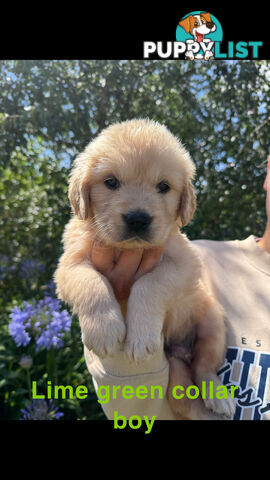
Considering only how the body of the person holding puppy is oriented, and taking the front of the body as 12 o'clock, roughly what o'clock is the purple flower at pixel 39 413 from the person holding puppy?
The purple flower is roughly at 4 o'clock from the person holding puppy.

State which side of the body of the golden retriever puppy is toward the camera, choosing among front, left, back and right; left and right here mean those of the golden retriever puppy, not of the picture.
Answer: front

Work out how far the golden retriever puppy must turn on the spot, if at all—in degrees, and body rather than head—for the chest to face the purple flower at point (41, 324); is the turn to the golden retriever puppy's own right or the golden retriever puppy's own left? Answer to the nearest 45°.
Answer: approximately 135° to the golden retriever puppy's own right

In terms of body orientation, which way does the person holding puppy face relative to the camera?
toward the camera
